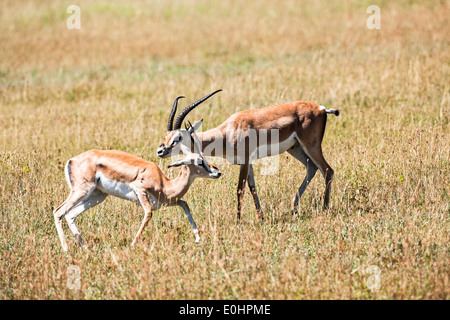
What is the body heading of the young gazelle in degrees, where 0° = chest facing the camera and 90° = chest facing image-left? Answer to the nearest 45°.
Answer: approximately 270°

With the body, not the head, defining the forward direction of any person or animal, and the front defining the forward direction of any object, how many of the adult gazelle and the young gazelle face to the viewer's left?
1

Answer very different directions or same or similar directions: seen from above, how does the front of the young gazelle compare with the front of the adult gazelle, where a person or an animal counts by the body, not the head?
very different directions

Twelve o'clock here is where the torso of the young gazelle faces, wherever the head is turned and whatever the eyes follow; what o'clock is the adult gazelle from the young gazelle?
The adult gazelle is roughly at 11 o'clock from the young gazelle.

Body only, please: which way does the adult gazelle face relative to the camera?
to the viewer's left
